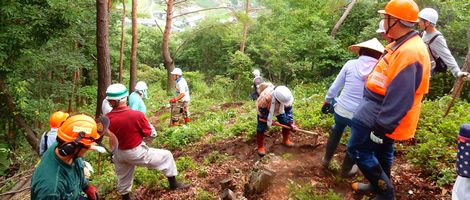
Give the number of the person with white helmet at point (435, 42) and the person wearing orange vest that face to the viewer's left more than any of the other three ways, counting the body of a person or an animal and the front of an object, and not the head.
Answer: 2

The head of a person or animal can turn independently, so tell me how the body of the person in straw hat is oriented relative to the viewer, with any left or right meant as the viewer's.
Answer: facing away from the viewer and to the left of the viewer

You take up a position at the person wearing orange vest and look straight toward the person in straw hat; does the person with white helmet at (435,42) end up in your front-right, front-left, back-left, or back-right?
front-right

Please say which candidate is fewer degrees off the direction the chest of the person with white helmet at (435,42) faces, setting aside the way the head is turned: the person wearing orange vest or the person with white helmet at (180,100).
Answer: the person with white helmet

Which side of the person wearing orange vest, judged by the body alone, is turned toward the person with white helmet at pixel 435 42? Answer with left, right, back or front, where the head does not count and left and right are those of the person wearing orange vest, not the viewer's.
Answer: right

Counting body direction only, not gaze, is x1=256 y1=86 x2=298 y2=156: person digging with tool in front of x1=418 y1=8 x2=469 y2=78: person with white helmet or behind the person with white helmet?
in front

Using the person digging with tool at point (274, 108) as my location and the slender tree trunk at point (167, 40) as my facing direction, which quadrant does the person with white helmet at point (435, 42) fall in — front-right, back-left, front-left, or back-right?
back-right

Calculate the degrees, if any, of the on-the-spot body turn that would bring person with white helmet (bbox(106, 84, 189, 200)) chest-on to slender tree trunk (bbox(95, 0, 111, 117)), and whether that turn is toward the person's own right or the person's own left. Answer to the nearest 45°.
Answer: approximately 45° to the person's own left

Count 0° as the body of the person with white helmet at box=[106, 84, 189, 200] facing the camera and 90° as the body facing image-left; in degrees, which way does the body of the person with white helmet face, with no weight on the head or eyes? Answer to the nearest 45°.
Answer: approximately 225°

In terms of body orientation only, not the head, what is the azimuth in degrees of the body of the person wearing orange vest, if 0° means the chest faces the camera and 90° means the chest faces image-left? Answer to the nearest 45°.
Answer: approximately 90°

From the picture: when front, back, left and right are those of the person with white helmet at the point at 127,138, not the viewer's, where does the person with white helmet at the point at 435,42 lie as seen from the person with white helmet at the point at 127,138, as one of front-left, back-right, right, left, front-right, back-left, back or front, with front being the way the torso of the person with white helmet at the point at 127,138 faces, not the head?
front-right
